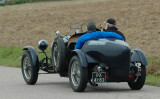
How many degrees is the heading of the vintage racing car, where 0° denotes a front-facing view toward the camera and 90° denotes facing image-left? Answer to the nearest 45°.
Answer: approximately 135°
